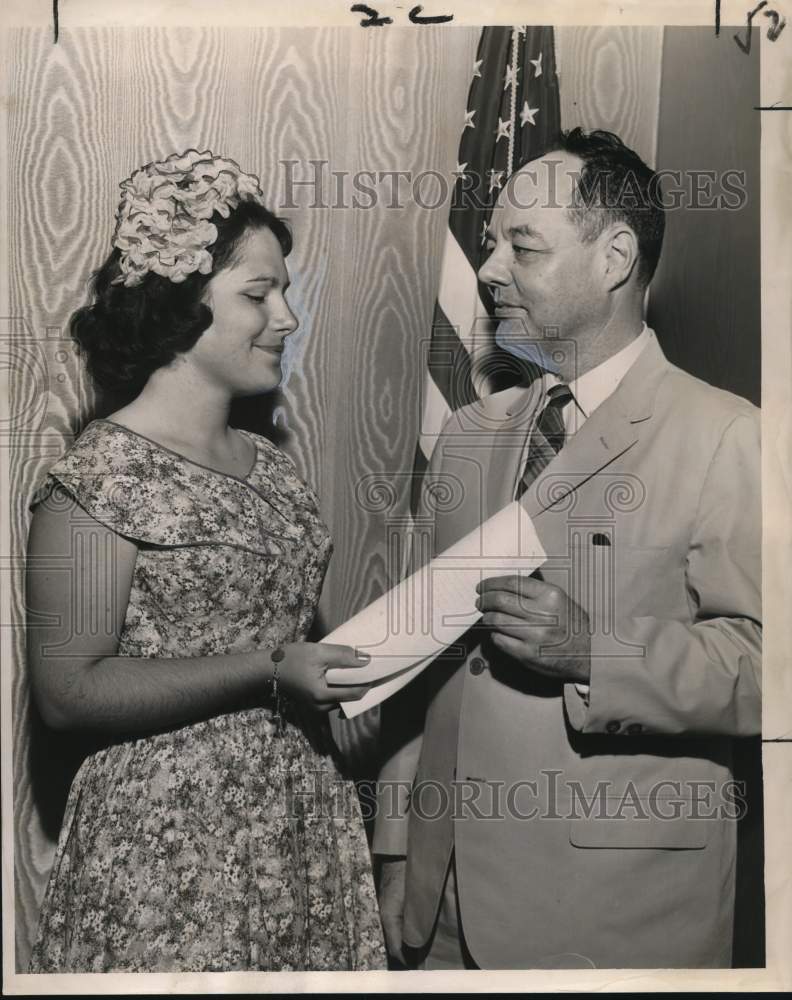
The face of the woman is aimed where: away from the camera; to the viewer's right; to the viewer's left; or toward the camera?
to the viewer's right

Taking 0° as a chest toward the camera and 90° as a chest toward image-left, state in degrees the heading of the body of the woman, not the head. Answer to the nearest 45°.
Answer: approximately 315°

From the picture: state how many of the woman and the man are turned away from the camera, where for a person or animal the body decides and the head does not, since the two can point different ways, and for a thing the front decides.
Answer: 0

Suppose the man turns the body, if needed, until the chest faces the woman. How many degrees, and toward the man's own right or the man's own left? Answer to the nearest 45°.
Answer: approximately 45° to the man's own right

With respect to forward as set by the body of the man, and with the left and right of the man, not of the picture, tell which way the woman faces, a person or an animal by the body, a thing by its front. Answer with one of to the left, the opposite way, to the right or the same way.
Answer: to the left

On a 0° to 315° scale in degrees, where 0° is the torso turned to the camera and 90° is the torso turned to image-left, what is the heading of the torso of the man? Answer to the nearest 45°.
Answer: approximately 45°
